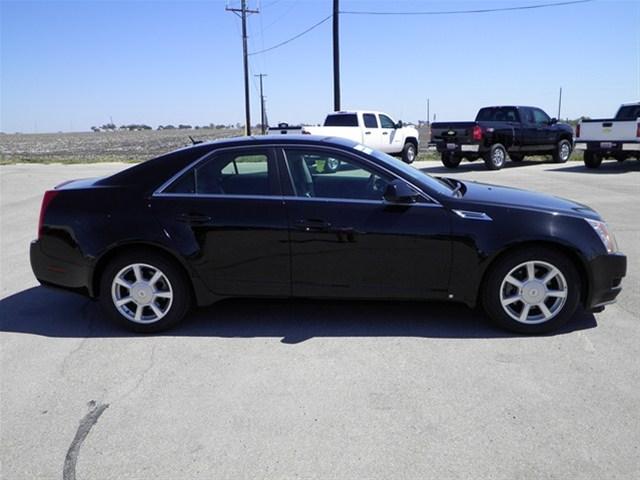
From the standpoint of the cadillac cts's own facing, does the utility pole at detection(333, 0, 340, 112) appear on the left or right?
on its left

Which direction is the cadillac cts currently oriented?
to the viewer's right

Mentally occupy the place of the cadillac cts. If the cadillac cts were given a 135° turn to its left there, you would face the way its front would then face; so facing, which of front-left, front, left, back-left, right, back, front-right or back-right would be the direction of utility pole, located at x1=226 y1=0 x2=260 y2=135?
front-right

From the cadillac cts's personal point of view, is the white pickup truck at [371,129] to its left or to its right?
on its left

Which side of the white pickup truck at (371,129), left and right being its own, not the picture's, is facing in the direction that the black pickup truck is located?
right

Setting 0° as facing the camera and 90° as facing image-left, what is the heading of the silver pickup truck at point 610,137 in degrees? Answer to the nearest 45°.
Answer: approximately 225°

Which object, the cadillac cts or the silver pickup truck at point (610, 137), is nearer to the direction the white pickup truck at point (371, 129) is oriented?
the silver pickup truck

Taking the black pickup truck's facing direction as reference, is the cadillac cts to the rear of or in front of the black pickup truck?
to the rear

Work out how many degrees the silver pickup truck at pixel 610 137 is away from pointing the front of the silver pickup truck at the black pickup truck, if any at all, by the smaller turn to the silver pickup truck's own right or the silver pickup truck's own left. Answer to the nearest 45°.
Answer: approximately 135° to the silver pickup truck's own left

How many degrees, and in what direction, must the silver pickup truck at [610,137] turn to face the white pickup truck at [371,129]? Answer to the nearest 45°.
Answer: approximately 135° to its left

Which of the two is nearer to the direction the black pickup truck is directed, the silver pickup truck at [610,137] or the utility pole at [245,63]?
the silver pickup truck

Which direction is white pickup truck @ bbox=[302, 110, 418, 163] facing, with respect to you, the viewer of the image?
facing away from the viewer and to the right of the viewer
